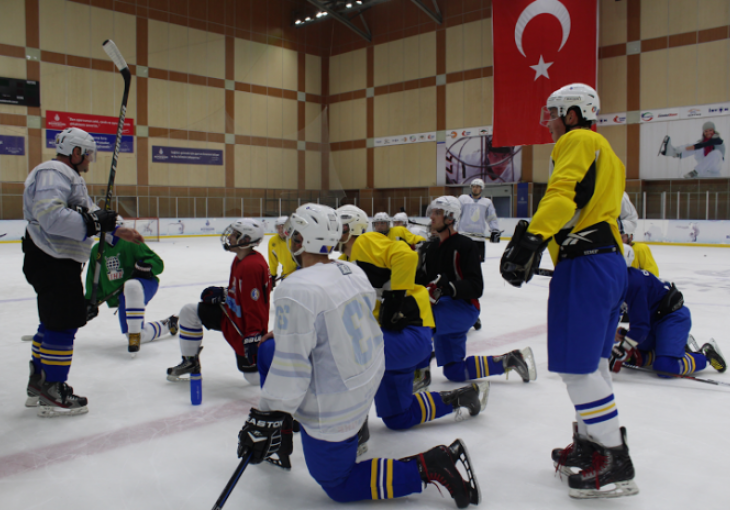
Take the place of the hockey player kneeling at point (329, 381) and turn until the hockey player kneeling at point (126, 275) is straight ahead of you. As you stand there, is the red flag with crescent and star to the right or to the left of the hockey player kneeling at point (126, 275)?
right

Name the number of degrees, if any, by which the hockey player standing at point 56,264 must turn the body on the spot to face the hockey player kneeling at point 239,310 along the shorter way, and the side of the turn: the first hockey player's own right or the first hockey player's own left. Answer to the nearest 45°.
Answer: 0° — they already face them

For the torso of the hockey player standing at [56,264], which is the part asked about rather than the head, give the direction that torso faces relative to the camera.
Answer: to the viewer's right

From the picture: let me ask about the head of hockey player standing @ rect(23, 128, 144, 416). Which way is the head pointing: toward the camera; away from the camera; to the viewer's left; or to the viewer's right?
to the viewer's right

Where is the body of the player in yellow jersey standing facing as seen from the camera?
to the viewer's left

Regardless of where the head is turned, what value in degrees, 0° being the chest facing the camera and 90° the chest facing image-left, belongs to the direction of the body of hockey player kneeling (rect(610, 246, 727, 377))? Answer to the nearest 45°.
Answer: approximately 90°

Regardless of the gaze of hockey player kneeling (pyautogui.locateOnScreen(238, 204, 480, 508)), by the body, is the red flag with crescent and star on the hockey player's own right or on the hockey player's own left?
on the hockey player's own right

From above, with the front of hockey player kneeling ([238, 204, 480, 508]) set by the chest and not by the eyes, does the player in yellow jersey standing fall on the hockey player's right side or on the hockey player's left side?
on the hockey player's right side
